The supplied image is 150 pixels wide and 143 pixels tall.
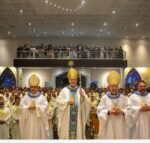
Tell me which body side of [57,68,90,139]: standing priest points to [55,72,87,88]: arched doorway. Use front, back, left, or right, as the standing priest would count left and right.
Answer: back

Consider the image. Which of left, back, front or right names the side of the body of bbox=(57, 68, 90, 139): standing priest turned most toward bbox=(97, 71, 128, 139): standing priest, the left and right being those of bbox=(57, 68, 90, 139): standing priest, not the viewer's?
left

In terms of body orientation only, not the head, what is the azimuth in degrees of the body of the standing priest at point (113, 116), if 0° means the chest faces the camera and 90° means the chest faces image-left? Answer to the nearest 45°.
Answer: approximately 0°

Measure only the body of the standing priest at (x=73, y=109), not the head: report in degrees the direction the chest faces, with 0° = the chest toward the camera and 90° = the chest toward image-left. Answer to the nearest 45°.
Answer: approximately 0°

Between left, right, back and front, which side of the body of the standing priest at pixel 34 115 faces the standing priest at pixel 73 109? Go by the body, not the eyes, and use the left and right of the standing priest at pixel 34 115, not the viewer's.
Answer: left

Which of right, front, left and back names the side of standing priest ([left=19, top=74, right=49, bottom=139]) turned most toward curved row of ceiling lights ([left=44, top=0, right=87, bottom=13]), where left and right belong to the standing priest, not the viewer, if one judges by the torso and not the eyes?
back

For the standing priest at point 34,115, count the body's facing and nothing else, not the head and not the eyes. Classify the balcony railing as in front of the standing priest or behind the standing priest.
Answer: behind

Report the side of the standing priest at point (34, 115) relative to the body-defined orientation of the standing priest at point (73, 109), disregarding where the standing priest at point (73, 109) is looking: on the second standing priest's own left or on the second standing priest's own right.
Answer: on the second standing priest's own right

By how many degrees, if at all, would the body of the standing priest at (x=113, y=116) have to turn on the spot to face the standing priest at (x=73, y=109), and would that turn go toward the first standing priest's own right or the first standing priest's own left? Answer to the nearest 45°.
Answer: approximately 90° to the first standing priest's own right
